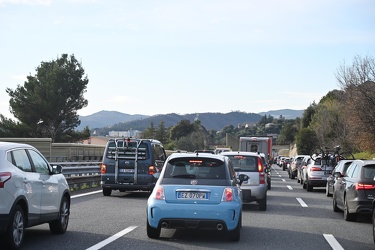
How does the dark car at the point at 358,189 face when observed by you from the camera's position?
facing away from the viewer and to the left of the viewer

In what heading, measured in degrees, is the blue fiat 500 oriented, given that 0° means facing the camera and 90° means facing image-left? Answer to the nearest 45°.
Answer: approximately 180°

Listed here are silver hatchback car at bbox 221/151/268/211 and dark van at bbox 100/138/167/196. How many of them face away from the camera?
2

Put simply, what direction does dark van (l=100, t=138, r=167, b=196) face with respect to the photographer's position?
facing away from the viewer

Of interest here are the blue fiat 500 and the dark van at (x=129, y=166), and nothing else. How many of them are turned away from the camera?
2

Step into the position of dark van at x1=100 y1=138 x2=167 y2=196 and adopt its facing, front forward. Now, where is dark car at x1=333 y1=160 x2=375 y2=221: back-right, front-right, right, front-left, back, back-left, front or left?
back-right

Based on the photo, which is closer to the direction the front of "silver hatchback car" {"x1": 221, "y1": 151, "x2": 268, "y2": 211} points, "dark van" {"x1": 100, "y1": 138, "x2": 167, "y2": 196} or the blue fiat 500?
the dark van

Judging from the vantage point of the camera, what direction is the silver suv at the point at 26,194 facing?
facing away from the viewer and to the right of the viewer

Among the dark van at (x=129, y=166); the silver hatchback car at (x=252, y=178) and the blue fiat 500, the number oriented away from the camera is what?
3

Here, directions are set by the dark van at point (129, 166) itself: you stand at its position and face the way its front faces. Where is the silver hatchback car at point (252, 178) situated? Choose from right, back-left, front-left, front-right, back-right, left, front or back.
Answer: back-right

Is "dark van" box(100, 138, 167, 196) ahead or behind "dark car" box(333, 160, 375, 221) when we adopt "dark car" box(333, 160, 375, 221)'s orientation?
ahead

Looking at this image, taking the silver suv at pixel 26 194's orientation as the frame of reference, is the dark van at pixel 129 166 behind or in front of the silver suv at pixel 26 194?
in front

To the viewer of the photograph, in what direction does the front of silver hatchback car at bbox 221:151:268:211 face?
facing away from the viewer
